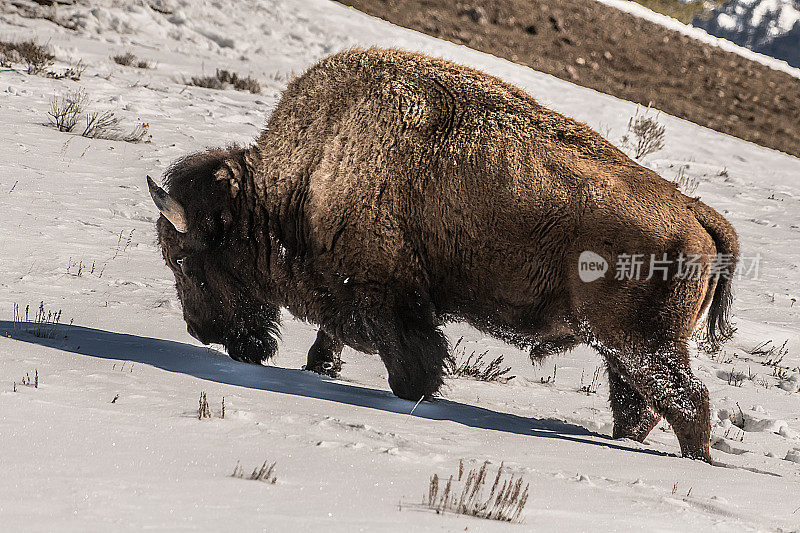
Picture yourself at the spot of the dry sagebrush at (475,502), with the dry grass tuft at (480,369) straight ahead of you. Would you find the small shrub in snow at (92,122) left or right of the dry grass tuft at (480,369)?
left

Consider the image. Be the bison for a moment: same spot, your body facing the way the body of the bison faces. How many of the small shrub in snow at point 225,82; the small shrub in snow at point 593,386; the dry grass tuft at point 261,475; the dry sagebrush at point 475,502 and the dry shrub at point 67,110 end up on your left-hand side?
2

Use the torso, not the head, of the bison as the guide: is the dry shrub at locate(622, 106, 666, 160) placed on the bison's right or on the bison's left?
on the bison's right

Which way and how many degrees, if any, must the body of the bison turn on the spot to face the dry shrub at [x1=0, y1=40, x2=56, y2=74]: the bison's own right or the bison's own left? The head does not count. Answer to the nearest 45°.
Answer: approximately 45° to the bison's own right

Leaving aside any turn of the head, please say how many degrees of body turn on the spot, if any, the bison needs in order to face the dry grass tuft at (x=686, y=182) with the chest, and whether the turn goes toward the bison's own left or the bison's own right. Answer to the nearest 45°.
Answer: approximately 90° to the bison's own right

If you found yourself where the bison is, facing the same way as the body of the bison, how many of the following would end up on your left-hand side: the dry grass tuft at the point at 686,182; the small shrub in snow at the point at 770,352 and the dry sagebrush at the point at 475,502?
1

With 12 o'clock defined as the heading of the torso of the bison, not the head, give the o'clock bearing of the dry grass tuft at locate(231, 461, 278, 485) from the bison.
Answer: The dry grass tuft is roughly at 9 o'clock from the bison.

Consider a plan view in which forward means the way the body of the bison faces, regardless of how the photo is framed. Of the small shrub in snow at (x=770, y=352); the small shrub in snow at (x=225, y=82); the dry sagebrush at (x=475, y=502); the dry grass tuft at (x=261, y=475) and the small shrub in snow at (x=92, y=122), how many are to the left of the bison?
2

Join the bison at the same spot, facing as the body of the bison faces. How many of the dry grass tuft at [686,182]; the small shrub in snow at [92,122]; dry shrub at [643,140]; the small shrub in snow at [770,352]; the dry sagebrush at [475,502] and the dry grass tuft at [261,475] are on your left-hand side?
2

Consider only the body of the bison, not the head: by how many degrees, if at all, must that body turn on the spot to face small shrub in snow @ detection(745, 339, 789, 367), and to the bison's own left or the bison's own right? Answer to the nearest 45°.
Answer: approximately 135° to the bison's own right

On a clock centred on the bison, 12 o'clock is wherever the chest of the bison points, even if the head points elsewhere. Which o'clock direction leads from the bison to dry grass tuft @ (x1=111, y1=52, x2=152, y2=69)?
The dry grass tuft is roughly at 2 o'clock from the bison.

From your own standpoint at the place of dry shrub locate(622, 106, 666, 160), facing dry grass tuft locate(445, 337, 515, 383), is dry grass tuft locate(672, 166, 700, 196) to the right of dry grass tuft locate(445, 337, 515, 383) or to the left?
left

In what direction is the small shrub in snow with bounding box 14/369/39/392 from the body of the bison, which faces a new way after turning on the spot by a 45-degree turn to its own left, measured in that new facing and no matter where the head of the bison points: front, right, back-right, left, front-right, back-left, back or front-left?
front

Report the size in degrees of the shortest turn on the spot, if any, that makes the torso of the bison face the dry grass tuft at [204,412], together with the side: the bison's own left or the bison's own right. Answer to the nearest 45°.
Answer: approximately 90° to the bison's own left

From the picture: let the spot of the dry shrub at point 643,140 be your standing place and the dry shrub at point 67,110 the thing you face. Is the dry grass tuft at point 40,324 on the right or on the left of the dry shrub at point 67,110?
left

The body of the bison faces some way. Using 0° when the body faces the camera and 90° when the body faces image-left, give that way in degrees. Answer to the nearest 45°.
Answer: approximately 90°
